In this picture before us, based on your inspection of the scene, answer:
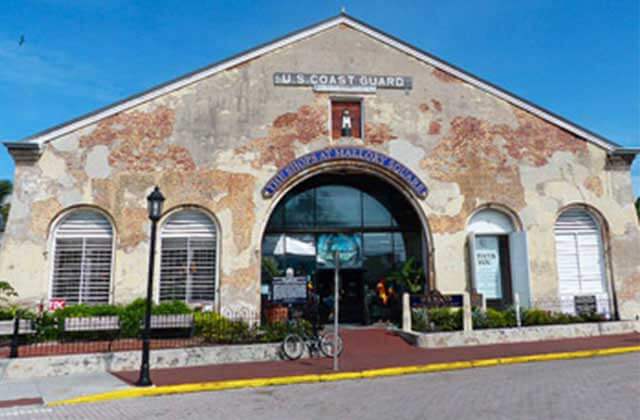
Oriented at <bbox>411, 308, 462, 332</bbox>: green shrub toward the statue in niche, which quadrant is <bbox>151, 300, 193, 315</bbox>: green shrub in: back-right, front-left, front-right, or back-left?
front-left

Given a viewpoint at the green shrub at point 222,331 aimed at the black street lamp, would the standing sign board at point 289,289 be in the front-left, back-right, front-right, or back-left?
back-left

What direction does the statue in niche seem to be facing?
toward the camera

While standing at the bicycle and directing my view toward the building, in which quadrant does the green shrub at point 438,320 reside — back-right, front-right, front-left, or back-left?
front-right

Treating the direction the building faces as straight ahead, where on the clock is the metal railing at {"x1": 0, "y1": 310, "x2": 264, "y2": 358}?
The metal railing is roughly at 2 o'clock from the building.

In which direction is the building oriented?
toward the camera

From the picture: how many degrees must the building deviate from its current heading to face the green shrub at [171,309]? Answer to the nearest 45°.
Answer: approximately 45° to its right

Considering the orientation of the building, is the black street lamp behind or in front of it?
in front

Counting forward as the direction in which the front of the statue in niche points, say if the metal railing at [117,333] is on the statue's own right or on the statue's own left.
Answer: on the statue's own right

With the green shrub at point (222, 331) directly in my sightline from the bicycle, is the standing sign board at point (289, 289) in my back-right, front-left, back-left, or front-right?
front-right

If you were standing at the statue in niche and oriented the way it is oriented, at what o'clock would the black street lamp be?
The black street lamp is roughly at 1 o'clock from the statue in niche.
